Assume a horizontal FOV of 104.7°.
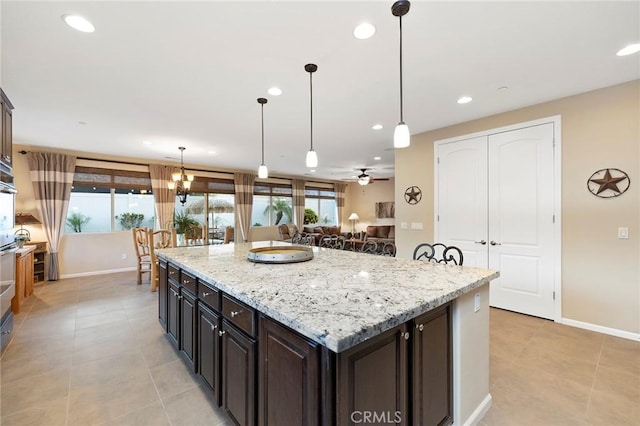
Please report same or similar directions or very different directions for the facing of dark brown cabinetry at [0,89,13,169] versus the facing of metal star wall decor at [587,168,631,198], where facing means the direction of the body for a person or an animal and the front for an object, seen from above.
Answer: very different directions

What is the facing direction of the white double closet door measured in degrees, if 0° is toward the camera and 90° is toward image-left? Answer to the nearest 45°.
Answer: approximately 45°

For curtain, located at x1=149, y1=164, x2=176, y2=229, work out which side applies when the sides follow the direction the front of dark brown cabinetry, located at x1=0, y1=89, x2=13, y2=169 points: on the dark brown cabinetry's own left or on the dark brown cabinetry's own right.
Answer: on the dark brown cabinetry's own left

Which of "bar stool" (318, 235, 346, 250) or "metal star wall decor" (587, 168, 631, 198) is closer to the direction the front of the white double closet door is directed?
the bar stool

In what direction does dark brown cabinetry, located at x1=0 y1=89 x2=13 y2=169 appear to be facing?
to the viewer's right

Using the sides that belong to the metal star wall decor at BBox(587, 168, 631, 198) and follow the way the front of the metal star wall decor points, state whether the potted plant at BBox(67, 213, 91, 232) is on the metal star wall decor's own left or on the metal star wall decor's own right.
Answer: on the metal star wall decor's own right

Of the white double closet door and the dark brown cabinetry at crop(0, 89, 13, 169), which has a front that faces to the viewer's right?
the dark brown cabinetry

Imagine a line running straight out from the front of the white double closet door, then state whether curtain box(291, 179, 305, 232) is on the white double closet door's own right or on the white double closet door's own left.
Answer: on the white double closet door's own right

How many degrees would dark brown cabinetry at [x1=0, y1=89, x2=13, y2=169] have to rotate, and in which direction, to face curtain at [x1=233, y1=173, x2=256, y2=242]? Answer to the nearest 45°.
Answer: approximately 45° to its left
